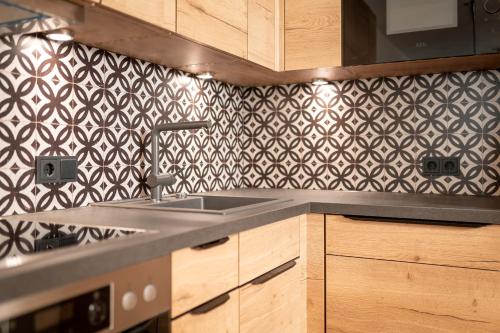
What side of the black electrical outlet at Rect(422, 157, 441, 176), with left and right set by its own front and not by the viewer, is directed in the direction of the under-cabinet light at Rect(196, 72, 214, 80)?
right

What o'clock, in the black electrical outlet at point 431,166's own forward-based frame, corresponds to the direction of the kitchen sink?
The kitchen sink is roughly at 2 o'clock from the black electrical outlet.

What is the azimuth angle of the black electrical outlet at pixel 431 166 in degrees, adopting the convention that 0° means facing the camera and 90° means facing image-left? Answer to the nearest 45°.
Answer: approximately 0°

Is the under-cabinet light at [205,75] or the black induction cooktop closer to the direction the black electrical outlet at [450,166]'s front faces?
the black induction cooktop

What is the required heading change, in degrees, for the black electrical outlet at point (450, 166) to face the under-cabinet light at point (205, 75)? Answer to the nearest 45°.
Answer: approximately 45° to its right

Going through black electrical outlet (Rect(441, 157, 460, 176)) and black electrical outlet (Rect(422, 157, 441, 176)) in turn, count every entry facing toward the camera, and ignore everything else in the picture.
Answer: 2
